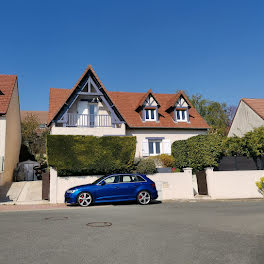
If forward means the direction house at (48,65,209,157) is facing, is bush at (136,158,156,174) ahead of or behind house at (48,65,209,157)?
ahead

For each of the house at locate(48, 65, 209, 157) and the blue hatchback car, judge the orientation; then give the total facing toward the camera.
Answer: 1

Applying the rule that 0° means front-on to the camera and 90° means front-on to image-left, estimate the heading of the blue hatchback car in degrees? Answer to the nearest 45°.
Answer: approximately 90°

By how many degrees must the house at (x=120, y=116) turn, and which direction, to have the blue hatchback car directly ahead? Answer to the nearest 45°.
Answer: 0° — it already faces it

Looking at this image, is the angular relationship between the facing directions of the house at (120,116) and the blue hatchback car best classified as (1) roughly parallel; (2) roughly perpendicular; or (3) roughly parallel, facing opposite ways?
roughly perpendicular

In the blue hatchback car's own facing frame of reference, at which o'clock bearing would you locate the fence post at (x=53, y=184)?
The fence post is roughly at 1 o'clock from the blue hatchback car.

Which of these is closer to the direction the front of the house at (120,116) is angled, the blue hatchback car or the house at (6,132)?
the blue hatchback car

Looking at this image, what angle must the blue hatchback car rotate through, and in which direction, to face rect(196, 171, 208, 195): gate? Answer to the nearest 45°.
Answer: approximately 135° to its right

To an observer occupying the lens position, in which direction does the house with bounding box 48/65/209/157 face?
facing the viewer

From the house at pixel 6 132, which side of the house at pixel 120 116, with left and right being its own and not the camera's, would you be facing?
right
